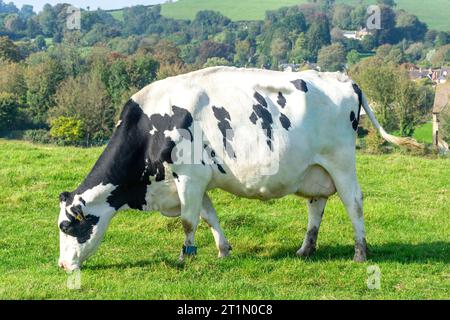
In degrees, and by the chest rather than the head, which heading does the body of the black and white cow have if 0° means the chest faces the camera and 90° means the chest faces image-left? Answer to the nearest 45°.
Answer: approximately 90°
